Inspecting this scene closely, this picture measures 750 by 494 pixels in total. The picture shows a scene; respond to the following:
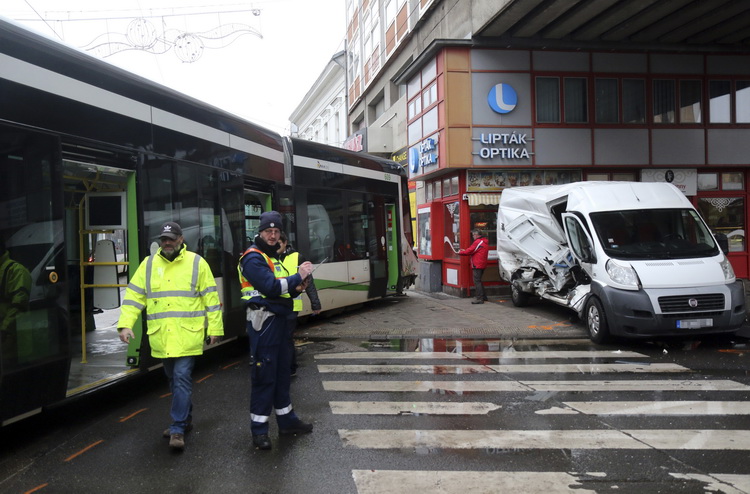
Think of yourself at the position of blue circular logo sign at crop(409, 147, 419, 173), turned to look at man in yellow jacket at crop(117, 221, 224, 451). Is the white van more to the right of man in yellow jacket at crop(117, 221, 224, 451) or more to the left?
left

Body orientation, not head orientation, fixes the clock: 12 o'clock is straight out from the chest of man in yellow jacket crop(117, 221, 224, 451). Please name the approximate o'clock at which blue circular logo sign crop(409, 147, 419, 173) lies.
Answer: The blue circular logo sign is roughly at 7 o'clock from the man in yellow jacket.

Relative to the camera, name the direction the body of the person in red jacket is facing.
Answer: to the viewer's left

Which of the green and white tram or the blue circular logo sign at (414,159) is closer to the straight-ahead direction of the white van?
the green and white tram

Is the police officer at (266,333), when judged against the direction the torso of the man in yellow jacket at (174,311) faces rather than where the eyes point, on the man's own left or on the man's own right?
on the man's own left

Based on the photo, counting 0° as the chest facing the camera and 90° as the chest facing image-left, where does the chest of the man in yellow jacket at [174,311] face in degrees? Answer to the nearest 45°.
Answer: approximately 0°

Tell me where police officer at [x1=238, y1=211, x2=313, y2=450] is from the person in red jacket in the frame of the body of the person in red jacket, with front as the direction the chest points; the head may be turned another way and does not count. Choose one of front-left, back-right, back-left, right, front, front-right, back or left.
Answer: left

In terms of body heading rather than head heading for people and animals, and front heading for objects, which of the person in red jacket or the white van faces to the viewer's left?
the person in red jacket

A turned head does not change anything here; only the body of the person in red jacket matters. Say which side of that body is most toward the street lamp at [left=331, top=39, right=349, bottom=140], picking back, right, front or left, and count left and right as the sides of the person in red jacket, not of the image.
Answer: right

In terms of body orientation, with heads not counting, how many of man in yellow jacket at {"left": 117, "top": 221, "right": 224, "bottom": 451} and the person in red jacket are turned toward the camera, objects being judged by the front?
1

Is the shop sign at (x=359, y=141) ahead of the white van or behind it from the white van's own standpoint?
behind

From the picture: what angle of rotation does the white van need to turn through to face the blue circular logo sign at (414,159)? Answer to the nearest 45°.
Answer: approximately 180°

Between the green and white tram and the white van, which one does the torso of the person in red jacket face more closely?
the green and white tram
